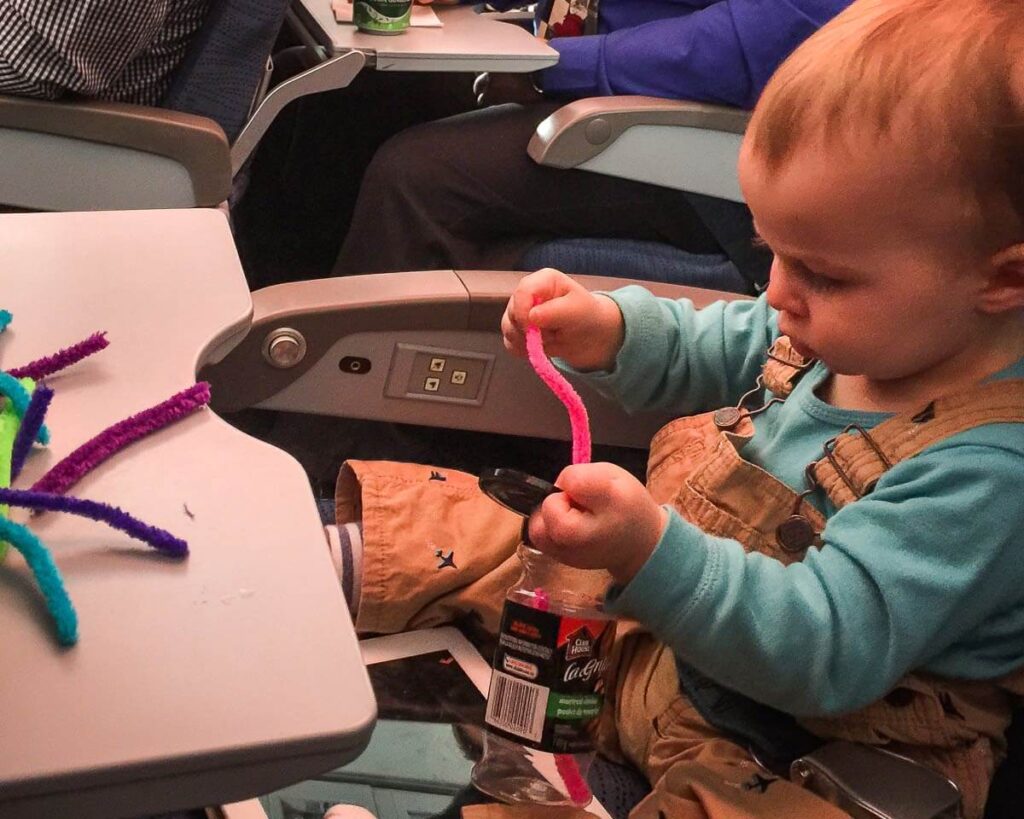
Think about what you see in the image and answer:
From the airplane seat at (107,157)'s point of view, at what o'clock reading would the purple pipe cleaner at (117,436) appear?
The purple pipe cleaner is roughly at 9 o'clock from the airplane seat.

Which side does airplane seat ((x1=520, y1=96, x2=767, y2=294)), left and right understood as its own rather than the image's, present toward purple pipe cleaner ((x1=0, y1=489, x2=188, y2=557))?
left

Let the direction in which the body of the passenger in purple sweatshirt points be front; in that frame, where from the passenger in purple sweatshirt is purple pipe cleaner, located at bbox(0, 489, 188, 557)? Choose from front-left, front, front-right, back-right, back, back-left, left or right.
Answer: left

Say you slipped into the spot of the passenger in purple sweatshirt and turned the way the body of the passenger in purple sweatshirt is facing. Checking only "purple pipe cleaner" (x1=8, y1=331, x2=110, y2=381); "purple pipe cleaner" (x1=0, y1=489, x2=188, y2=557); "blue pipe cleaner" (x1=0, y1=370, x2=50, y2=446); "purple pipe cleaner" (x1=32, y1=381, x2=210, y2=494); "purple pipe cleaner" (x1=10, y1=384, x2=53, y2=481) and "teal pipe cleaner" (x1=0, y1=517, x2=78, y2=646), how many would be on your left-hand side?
6

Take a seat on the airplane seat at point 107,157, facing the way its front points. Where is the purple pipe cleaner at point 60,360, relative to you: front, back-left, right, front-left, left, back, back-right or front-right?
left

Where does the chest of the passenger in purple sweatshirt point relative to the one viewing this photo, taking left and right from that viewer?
facing to the left of the viewer

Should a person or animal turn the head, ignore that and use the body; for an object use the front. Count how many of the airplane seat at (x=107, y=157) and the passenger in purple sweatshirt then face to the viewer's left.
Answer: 2

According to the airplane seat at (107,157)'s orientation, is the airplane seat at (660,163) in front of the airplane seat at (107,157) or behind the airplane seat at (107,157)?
behind

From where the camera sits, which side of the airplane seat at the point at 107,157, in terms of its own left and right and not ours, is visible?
left

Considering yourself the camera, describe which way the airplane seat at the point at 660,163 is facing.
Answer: facing to the left of the viewer

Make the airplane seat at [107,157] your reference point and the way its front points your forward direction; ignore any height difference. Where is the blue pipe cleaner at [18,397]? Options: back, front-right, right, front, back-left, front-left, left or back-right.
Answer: left

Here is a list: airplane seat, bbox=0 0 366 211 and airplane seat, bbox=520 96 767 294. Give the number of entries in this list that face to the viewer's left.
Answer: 2
